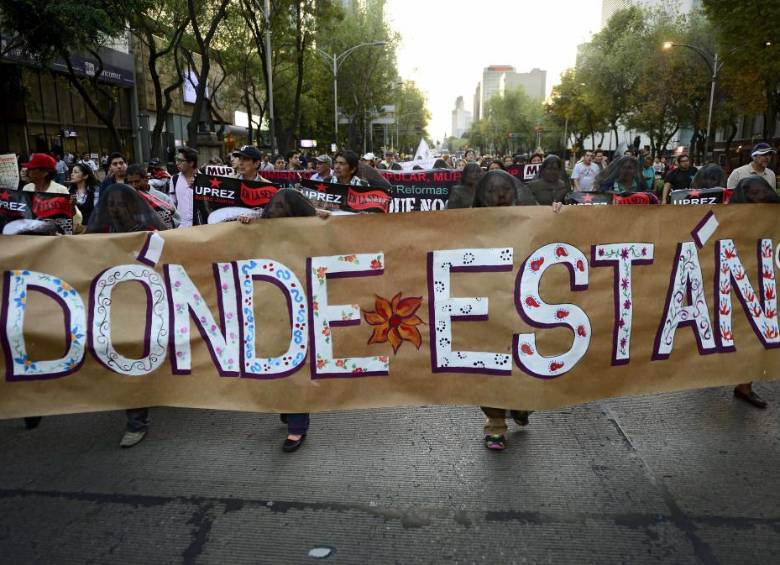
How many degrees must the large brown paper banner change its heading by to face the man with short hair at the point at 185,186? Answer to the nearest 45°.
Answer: approximately 135° to its right

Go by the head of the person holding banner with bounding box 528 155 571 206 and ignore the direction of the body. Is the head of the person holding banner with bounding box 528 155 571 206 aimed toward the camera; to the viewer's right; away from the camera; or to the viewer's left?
toward the camera

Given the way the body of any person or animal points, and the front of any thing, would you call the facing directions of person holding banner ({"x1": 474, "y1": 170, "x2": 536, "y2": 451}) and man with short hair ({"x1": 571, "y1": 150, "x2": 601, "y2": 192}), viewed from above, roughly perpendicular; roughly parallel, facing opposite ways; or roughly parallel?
roughly parallel

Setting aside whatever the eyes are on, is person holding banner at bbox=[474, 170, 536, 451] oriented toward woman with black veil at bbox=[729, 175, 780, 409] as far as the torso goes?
no

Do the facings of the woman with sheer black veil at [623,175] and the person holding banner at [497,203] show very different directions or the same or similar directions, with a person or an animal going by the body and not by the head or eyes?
same or similar directions

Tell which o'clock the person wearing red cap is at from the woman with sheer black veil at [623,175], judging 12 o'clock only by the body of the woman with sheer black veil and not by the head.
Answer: The person wearing red cap is roughly at 2 o'clock from the woman with sheer black veil.

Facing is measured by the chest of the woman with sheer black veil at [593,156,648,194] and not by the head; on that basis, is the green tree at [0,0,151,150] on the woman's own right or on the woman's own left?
on the woman's own right

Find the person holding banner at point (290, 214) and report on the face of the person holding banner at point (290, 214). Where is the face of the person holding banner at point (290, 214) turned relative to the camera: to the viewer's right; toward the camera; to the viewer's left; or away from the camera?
toward the camera

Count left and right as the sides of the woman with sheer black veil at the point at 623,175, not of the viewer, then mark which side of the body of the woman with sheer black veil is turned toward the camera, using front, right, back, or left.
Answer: front

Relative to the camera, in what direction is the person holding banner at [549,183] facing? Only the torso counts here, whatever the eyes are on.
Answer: toward the camera

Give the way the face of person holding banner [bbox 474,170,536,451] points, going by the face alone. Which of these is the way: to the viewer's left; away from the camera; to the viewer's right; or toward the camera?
toward the camera

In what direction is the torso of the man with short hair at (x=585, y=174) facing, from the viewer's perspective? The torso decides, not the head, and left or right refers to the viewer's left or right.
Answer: facing the viewer

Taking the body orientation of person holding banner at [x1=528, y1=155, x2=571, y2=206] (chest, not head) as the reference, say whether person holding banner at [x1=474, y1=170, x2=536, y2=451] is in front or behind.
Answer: in front

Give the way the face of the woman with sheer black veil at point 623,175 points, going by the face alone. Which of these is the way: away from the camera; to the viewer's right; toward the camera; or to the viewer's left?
toward the camera

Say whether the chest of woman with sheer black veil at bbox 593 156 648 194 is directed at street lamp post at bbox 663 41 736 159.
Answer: no
